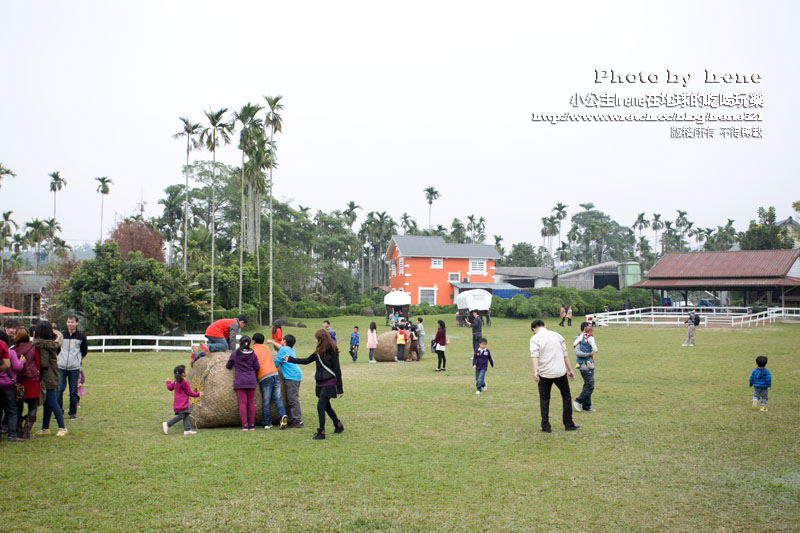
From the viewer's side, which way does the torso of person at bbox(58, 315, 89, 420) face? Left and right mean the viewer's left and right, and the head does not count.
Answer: facing the viewer

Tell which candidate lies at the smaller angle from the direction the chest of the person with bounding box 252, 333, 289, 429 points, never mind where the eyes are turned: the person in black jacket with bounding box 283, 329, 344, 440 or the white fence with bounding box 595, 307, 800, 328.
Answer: the white fence

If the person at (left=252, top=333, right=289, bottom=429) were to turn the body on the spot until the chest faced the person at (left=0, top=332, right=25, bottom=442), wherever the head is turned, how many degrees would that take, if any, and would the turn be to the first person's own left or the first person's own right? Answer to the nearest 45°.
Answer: approximately 45° to the first person's own left

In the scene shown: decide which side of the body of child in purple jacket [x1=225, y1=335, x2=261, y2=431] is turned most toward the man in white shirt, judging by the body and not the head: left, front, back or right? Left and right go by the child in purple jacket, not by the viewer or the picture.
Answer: right

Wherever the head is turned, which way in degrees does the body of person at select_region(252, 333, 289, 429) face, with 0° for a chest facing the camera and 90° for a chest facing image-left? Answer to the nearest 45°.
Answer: approximately 135°

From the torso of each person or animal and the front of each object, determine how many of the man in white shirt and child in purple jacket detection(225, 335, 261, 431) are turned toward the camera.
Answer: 0

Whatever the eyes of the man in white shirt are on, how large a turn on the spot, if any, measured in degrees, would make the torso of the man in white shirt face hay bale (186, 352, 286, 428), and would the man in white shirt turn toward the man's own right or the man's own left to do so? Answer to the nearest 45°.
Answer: approximately 90° to the man's own left

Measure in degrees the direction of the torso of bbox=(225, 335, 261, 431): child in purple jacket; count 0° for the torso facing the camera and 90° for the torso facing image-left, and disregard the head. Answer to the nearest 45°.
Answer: approximately 180°

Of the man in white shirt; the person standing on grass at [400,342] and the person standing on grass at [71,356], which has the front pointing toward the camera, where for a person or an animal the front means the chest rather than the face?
the person standing on grass at [71,356]
